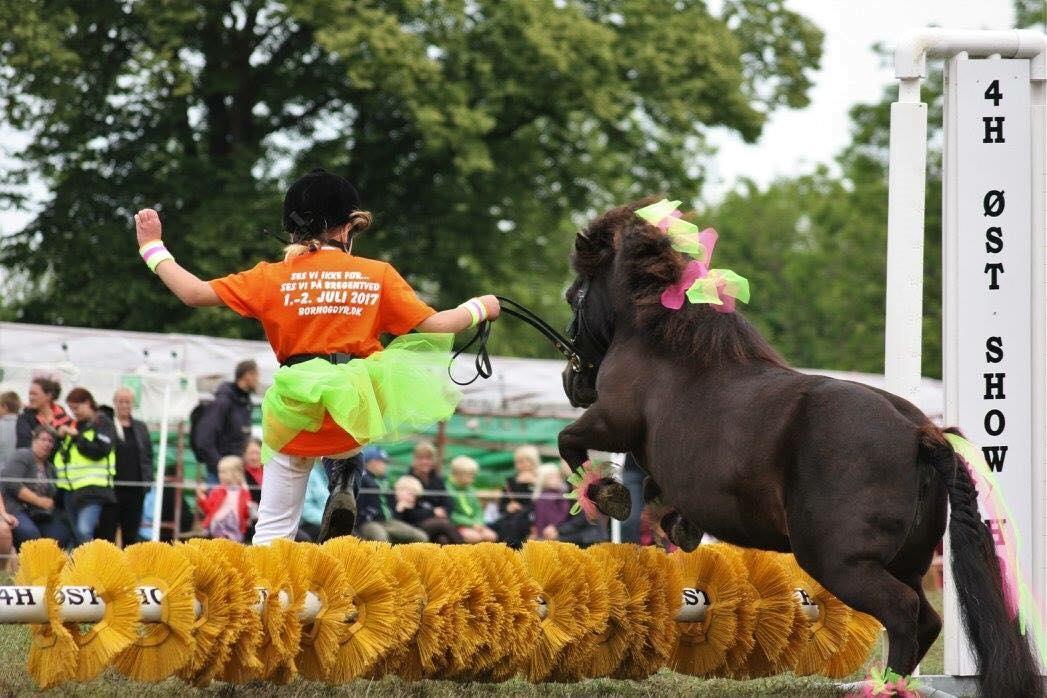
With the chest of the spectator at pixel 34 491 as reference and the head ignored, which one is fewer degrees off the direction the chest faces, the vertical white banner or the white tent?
the vertical white banner

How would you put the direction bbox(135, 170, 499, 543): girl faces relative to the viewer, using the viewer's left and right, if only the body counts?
facing away from the viewer

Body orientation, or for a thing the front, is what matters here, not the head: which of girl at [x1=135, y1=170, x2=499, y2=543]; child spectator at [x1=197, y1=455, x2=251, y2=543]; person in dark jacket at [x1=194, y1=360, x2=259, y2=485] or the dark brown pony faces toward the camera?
the child spectator

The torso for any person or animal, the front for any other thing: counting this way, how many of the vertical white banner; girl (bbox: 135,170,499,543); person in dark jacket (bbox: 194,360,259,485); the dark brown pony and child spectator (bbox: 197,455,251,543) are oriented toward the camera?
2

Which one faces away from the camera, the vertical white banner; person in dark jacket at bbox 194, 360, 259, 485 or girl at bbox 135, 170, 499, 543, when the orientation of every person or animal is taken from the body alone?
the girl

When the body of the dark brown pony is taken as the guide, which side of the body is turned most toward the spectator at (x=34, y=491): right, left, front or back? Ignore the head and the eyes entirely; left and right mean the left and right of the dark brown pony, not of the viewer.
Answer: front

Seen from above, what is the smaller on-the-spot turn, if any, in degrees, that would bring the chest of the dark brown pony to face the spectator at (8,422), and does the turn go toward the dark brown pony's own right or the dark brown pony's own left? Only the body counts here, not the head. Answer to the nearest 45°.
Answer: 0° — it already faces them

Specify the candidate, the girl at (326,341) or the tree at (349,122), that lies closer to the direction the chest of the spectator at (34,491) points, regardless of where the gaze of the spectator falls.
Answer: the girl

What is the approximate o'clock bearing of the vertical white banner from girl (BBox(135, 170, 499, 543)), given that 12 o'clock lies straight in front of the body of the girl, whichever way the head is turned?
The vertical white banner is roughly at 3 o'clock from the girl.

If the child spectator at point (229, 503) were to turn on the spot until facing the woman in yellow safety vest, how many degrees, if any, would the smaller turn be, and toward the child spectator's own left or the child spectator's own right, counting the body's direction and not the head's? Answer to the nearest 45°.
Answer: approximately 45° to the child spectator's own right

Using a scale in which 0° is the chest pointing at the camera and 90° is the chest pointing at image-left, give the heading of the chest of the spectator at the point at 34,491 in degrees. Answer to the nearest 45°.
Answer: approximately 315°
